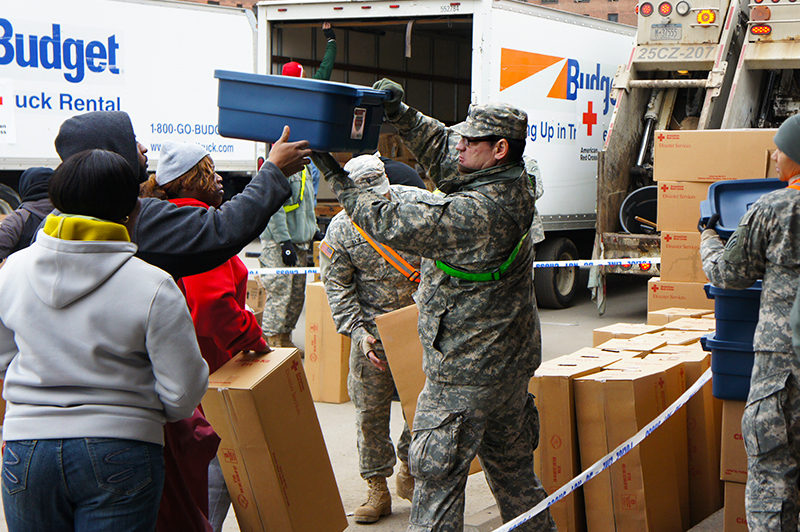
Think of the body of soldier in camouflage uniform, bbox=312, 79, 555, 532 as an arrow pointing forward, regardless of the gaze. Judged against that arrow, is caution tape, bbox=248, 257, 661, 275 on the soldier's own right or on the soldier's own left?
on the soldier's own right

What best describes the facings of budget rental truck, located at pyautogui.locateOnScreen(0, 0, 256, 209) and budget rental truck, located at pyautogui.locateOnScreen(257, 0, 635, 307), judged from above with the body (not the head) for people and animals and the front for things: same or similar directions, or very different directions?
very different directions

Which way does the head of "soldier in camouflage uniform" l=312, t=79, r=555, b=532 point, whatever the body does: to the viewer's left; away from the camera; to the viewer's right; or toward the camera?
to the viewer's left

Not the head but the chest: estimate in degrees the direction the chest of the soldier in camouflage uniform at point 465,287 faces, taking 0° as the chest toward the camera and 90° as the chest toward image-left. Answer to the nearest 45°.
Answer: approximately 90°

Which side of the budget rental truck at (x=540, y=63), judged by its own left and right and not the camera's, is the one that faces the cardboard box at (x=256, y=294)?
back

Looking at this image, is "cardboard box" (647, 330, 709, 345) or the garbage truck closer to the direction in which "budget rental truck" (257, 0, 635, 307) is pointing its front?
the garbage truck

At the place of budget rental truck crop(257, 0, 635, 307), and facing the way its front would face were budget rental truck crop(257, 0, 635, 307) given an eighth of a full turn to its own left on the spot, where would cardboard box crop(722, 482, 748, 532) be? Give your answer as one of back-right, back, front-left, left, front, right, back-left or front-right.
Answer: back

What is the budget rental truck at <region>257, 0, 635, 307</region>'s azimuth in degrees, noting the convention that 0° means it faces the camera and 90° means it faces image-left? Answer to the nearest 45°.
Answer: approximately 225°

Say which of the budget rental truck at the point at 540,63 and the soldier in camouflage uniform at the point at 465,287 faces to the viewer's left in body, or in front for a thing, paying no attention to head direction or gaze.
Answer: the soldier in camouflage uniform

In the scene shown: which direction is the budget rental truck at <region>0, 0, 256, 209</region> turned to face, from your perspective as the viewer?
facing to the left of the viewer

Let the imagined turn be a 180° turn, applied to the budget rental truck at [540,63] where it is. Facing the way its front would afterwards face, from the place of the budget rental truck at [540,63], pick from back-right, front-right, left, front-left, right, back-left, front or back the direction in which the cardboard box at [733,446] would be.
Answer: front-left

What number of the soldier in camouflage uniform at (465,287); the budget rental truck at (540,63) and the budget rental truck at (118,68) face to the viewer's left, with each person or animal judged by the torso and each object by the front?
2
